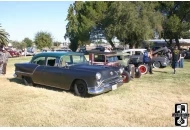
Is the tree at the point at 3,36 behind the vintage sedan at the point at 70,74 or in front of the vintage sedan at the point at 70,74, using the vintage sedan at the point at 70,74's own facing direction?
behind

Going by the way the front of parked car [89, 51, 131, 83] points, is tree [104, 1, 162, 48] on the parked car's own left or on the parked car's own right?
on the parked car's own left

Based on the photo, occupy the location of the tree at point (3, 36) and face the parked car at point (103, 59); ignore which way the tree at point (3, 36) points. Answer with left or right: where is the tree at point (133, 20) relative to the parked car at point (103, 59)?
left

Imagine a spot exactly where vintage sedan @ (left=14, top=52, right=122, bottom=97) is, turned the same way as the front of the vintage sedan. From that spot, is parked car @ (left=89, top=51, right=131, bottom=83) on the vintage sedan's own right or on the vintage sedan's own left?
on the vintage sedan's own left

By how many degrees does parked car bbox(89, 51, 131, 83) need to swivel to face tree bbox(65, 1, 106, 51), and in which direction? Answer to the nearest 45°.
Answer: approximately 135° to its left

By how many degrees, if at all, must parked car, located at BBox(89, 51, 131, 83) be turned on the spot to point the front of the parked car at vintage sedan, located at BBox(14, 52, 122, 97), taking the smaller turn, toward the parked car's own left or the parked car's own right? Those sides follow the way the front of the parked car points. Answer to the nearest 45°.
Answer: approximately 45° to the parked car's own right

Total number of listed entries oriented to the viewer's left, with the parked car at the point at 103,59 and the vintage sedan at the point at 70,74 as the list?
0

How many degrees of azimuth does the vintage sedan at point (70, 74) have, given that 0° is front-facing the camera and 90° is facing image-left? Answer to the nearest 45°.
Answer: approximately 315°

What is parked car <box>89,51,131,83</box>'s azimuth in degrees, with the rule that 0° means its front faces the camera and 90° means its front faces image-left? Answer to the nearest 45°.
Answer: approximately 315°

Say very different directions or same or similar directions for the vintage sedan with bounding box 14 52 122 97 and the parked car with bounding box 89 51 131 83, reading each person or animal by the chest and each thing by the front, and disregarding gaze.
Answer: same or similar directions
